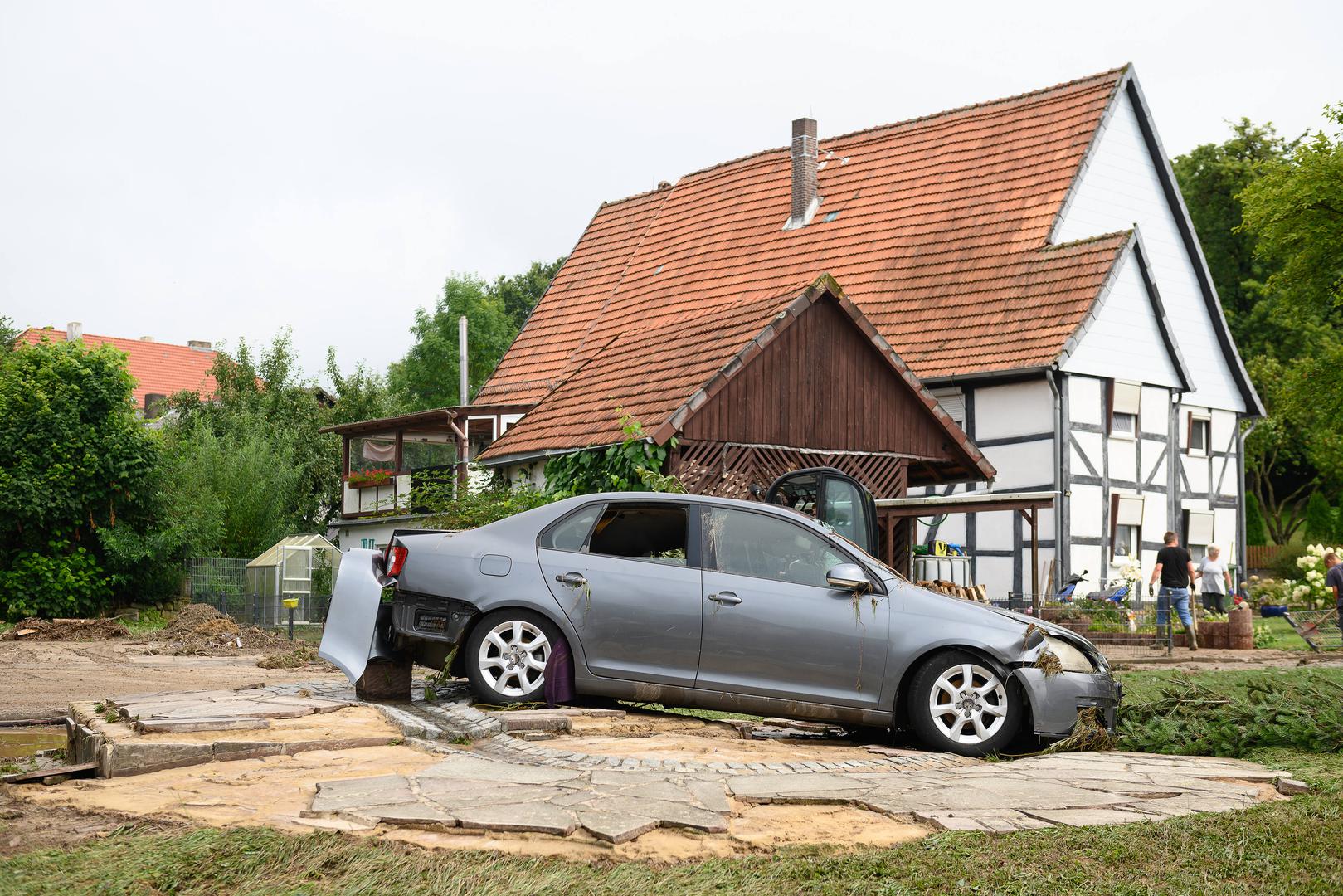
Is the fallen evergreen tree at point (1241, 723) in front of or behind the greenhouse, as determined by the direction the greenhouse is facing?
in front

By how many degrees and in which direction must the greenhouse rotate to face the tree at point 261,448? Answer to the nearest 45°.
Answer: approximately 135° to its left

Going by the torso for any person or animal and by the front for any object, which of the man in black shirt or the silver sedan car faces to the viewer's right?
the silver sedan car

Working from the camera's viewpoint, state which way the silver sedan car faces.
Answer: facing to the right of the viewer

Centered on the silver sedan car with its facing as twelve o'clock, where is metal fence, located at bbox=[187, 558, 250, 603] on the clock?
The metal fence is roughly at 8 o'clock from the silver sedan car.

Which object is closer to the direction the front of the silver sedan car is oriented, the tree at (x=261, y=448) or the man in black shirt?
the man in black shirt

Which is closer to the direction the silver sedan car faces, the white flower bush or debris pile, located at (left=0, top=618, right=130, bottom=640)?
the white flower bush

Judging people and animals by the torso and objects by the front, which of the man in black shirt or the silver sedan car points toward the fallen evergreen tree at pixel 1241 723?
the silver sedan car

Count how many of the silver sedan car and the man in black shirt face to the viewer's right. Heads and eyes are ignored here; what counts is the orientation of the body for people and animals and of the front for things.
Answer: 1

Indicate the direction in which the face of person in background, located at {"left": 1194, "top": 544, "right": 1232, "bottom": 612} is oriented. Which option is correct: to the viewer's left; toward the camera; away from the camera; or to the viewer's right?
toward the camera

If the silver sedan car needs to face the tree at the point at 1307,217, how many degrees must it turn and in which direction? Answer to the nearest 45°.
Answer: approximately 45° to its left
